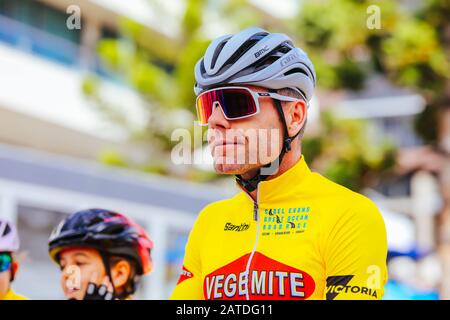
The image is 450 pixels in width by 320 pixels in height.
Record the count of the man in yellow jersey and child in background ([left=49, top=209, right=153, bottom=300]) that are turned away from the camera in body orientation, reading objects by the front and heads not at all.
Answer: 0

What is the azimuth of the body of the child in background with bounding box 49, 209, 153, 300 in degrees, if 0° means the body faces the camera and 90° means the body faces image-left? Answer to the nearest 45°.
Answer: approximately 45°

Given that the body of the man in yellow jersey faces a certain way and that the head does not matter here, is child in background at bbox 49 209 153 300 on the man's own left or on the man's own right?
on the man's own right

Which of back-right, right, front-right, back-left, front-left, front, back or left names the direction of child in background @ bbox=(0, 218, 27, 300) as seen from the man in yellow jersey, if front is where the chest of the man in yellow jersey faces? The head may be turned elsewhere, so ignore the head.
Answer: right

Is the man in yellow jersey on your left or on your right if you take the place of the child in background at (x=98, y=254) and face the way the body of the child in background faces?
on your left

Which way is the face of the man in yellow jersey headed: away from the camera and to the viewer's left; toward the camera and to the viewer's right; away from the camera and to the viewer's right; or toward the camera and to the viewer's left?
toward the camera and to the viewer's left
